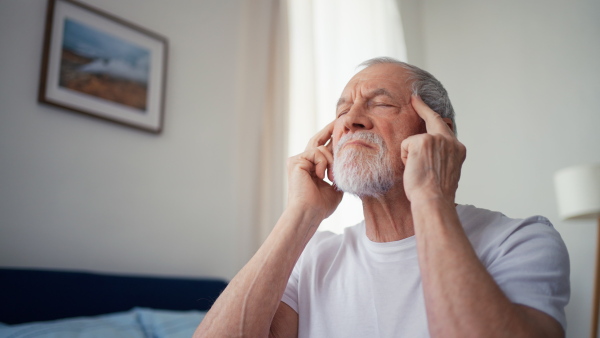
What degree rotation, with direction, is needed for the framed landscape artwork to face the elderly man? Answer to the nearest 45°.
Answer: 0° — it already faces them

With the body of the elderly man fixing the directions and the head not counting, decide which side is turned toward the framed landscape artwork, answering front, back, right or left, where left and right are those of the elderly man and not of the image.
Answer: right

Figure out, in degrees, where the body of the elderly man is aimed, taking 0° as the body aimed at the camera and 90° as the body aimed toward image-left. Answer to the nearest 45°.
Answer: approximately 45°

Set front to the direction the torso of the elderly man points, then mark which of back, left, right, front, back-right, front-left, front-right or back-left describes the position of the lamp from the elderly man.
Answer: back

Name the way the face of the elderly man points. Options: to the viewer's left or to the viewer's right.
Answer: to the viewer's left

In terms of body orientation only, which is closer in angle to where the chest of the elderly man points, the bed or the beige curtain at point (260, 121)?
the bed

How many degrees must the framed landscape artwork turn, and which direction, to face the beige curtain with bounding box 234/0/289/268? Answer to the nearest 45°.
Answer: approximately 45° to its left

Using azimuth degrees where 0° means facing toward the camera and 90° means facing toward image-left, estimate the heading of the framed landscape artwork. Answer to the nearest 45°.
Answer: approximately 315°

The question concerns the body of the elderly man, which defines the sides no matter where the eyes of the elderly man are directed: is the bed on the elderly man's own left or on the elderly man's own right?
on the elderly man's own right

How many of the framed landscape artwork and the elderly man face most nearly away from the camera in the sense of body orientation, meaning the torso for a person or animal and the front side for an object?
0
